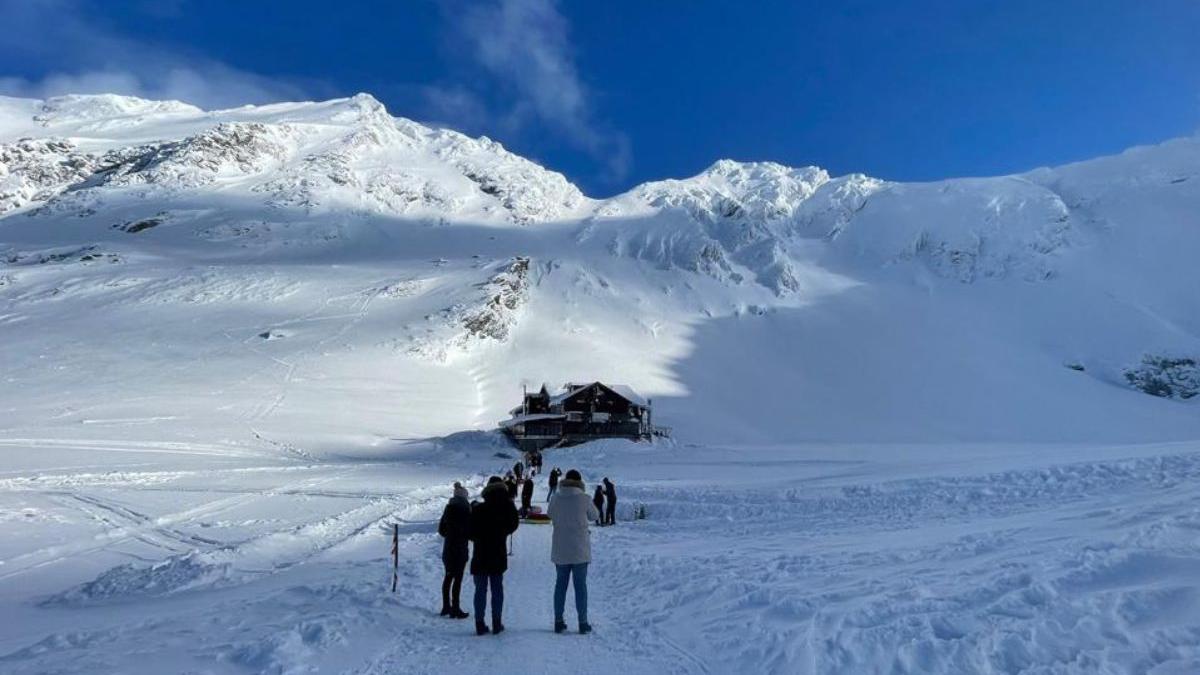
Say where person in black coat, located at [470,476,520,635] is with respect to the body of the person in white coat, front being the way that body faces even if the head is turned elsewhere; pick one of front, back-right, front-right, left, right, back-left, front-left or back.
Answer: left

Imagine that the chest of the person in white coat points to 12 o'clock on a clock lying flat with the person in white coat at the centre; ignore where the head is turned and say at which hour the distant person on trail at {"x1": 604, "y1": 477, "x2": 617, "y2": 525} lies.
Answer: The distant person on trail is roughly at 12 o'clock from the person in white coat.

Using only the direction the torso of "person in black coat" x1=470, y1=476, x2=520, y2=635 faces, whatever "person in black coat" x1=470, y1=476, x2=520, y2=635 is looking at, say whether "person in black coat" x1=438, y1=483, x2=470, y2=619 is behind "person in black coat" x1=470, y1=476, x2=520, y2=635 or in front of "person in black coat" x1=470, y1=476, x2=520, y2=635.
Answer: in front

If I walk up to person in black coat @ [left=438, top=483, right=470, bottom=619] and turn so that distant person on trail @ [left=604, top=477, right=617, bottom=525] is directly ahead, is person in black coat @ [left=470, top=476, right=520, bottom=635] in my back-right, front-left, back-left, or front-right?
back-right

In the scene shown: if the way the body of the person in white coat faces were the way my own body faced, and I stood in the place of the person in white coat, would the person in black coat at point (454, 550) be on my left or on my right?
on my left

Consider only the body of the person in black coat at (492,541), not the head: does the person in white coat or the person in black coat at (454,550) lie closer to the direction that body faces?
the person in black coat

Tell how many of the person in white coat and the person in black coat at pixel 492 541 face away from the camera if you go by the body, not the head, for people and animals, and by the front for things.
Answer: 2

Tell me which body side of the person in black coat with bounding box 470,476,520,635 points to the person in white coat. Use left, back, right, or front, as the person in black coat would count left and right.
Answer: right

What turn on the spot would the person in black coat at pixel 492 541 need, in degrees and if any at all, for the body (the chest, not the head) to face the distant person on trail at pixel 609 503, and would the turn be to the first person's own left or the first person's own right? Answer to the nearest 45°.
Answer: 0° — they already face them

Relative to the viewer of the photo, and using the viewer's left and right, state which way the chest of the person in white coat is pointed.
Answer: facing away from the viewer

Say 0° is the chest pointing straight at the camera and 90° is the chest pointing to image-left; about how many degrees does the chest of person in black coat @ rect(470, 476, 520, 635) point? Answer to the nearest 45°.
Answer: approximately 180°
